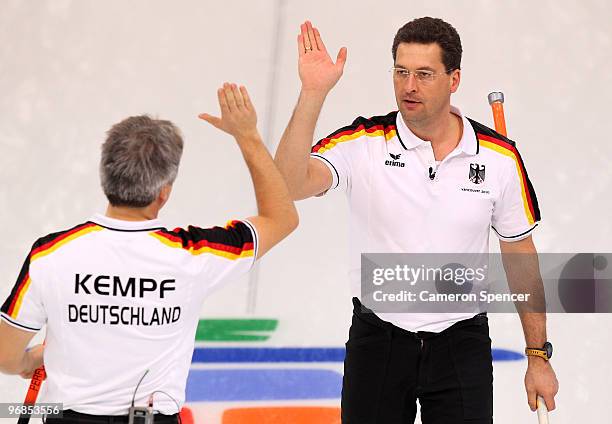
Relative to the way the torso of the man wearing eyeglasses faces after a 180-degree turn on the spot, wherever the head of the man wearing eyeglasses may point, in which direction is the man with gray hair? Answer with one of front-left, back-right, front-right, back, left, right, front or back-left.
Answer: back-left

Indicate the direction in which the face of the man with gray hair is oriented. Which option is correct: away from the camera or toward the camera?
away from the camera

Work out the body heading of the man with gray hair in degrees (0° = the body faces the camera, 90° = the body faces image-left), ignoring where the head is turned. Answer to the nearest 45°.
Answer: approximately 180°

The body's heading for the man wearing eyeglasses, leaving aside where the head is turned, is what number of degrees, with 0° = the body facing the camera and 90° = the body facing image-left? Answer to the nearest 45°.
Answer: approximately 0°
